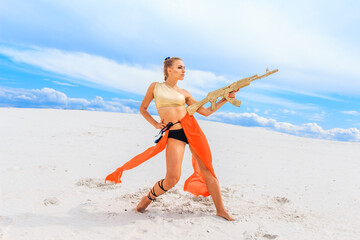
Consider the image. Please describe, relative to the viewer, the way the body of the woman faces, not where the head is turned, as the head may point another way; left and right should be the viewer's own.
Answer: facing the viewer and to the right of the viewer
